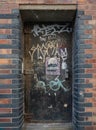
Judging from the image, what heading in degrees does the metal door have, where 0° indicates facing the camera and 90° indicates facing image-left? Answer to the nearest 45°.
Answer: approximately 0°
